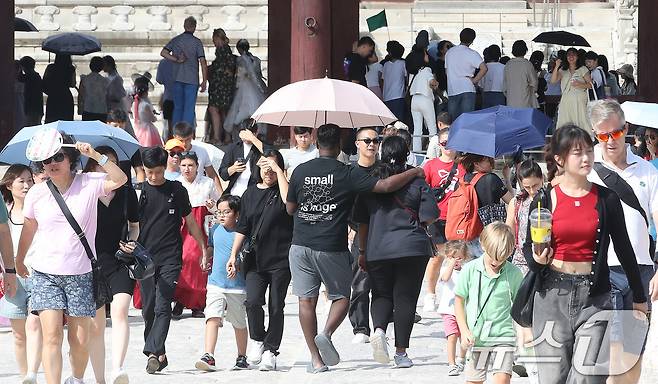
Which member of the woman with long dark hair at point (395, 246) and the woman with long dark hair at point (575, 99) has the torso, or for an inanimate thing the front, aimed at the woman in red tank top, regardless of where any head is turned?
the woman with long dark hair at point (575, 99)

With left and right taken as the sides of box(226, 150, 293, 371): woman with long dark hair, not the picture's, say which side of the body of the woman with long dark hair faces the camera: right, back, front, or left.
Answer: front

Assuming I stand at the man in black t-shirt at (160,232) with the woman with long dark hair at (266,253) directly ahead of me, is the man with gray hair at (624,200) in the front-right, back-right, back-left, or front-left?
front-right

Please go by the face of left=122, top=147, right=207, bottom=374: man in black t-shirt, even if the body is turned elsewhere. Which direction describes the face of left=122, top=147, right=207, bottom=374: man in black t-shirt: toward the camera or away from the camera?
toward the camera

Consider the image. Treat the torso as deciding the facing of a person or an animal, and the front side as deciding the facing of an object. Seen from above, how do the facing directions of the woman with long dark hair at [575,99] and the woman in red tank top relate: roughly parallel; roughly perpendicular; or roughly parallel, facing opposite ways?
roughly parallel

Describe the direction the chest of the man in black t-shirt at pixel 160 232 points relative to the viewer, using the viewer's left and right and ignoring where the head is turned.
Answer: facing the viewer

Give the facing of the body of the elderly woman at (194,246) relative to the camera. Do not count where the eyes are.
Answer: toward the camera

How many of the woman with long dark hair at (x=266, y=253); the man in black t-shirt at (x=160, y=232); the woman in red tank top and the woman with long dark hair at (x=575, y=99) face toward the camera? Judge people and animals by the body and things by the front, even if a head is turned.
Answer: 4

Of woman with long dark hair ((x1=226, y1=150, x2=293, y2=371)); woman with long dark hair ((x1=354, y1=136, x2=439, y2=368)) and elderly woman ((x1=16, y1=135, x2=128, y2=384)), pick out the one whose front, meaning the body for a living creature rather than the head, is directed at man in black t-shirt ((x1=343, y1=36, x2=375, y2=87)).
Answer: woman with long dark hair ((x1=354, y1=136, x2=439, y2=368))

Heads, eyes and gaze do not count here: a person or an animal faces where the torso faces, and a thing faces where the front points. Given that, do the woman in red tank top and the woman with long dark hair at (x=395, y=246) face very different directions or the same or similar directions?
very different directions

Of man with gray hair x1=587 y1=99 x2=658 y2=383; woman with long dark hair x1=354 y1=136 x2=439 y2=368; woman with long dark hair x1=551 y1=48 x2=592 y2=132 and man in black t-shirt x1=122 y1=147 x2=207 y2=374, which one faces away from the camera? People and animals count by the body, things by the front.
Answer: woman with long dark hair x1=354 y1=136 x2=439 y2=368

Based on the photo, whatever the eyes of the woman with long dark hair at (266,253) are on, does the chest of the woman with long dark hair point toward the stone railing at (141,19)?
no

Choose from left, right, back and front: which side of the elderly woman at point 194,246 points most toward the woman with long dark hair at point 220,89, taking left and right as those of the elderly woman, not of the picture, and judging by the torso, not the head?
back

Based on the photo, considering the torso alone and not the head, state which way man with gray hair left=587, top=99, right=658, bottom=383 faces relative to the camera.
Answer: toward the camera

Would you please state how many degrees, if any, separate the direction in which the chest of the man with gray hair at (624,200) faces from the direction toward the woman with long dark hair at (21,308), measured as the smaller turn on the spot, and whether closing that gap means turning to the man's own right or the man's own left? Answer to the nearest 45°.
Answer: approximately 90° to the man's own right

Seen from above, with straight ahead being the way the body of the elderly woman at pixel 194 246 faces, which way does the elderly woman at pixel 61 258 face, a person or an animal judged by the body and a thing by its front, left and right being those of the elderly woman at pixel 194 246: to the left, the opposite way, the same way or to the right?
the same way

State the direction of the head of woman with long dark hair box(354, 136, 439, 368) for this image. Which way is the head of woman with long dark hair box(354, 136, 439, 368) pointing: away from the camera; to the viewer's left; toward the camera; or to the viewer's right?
away from the camera

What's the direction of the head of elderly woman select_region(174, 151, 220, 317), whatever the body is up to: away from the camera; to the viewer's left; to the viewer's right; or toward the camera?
toward the camera

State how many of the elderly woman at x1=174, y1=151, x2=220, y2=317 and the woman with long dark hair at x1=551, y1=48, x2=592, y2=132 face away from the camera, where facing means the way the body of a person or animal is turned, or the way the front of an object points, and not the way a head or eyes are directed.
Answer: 0
